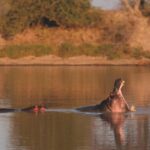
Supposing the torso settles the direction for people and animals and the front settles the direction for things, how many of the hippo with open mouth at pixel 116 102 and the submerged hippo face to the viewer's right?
2

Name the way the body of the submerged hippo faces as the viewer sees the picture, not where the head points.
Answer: to the viewer's right

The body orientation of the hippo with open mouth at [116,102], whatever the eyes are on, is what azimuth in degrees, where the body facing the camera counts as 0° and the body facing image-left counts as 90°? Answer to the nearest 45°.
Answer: approximately 270°

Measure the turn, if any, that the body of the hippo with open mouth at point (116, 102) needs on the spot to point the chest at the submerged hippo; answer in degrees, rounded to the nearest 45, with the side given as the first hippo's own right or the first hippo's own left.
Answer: approximately 180°

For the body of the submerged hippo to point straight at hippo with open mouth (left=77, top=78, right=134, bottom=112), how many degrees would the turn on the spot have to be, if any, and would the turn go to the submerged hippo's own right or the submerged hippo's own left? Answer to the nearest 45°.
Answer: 0° — it already faces it
